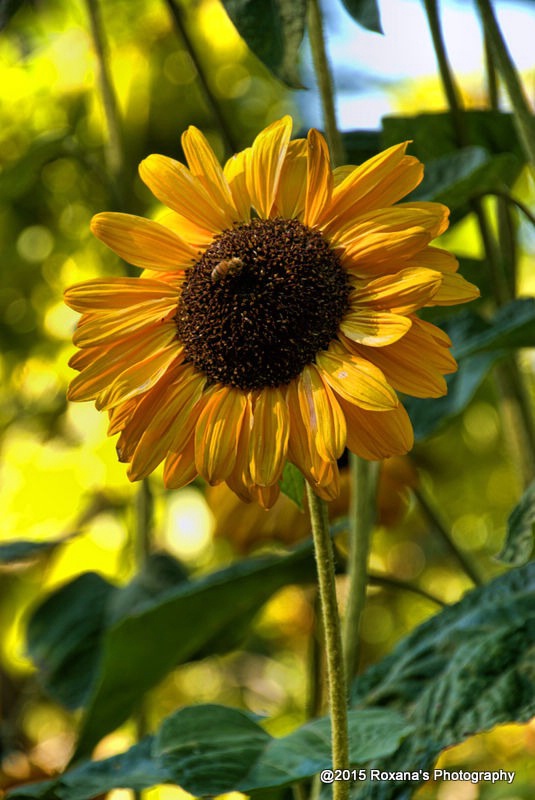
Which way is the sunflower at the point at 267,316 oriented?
toward the camera
